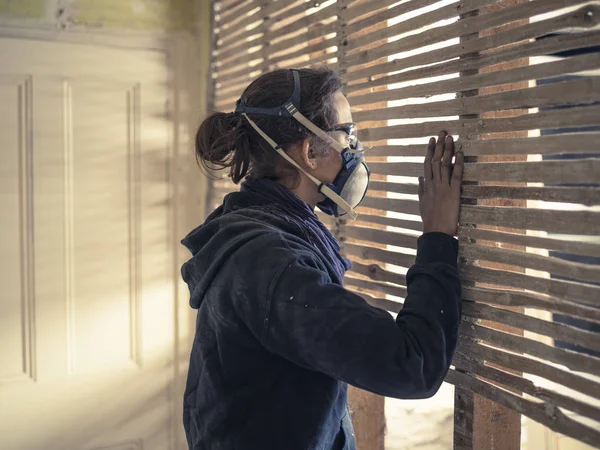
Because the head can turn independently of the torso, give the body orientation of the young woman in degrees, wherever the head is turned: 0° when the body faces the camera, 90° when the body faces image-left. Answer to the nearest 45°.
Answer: approximately 270°

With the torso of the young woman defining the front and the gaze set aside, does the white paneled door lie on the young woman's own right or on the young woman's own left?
on the young woman's own left
